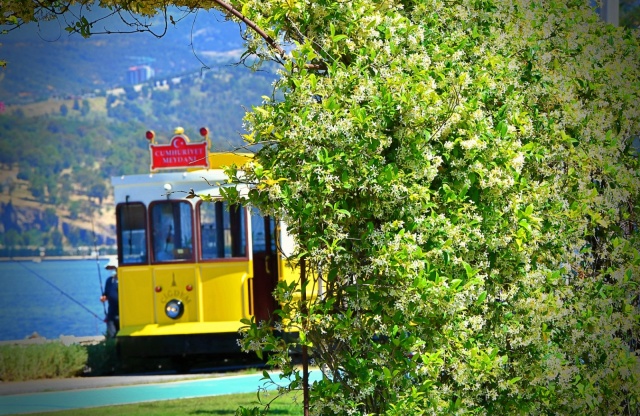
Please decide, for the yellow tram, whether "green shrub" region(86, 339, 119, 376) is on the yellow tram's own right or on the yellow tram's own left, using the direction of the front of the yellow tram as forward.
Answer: on the yellow tram's own right

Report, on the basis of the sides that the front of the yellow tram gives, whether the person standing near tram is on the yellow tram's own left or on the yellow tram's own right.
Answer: on the yellow tram's own right

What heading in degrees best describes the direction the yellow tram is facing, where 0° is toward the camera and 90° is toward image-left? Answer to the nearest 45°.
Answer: approximately 45°
